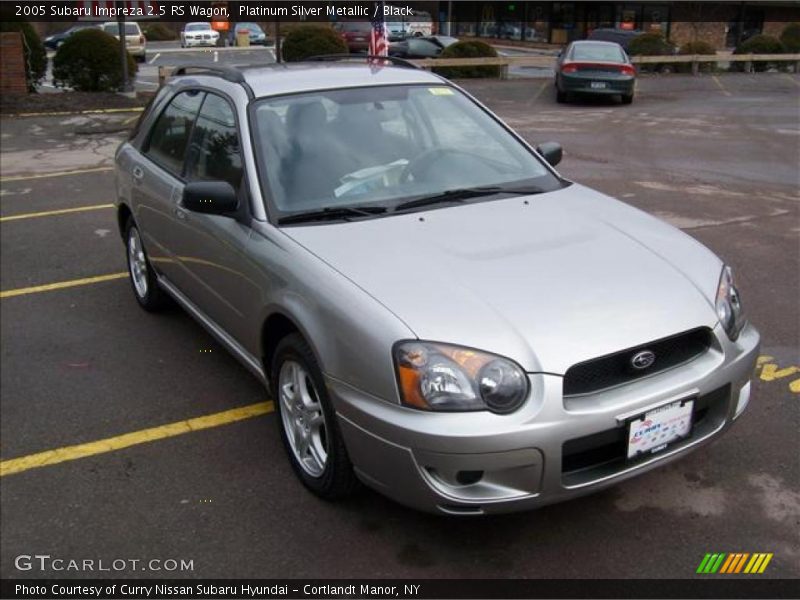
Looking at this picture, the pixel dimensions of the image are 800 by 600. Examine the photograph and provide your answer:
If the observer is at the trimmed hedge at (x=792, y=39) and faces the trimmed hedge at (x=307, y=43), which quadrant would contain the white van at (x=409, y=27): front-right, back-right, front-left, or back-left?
front-right

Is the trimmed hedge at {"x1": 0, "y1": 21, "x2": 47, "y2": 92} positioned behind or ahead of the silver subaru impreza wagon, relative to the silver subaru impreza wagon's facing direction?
behind

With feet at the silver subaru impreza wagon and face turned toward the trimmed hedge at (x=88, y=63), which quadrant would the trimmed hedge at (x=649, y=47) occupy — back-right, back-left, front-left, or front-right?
front-right

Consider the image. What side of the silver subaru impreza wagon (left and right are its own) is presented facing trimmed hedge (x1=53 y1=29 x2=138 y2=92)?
back

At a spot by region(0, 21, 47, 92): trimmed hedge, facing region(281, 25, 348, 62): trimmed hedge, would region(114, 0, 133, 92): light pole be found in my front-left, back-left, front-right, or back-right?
front-right

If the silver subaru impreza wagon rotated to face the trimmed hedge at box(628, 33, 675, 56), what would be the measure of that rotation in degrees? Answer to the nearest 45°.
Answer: approximately 135° to its left

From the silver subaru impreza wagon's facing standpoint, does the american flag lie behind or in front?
behind

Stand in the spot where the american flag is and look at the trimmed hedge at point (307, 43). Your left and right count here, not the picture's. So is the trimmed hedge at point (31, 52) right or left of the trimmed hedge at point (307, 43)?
left

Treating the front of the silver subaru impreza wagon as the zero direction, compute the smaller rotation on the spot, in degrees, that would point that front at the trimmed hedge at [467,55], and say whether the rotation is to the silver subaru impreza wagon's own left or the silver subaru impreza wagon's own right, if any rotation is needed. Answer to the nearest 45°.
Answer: approximately 135° to the silver subaru impreza wagon's own left

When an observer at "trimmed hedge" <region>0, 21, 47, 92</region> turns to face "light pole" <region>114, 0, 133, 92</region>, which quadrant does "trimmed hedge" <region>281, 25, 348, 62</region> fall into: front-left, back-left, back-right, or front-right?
front-left

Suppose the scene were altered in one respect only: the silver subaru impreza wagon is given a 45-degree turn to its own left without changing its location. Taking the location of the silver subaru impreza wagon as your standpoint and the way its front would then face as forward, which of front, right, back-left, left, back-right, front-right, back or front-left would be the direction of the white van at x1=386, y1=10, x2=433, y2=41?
left
